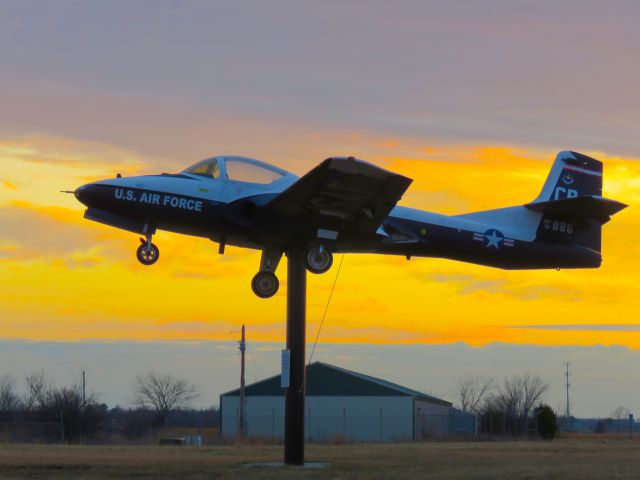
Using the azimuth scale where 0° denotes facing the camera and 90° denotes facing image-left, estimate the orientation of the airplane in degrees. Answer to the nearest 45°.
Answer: approximately 90°
